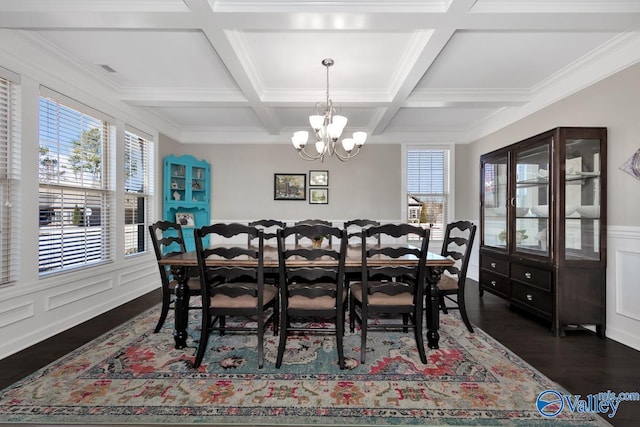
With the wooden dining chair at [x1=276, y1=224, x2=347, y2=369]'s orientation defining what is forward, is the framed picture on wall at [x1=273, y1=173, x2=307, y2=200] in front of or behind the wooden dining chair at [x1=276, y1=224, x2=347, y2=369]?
in front

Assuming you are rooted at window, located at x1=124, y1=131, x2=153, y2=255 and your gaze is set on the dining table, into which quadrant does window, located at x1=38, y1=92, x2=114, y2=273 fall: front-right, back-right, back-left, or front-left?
front-right

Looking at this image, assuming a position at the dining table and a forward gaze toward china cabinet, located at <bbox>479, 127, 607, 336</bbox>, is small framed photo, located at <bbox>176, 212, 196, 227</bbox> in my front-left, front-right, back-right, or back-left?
back-left

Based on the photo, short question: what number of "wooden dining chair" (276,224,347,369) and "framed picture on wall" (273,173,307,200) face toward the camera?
1

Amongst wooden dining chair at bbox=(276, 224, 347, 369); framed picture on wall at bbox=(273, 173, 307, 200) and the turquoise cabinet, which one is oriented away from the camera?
the wooden dining chair

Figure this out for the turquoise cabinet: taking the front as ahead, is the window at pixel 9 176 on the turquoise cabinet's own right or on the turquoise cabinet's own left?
on the turquoise cabinet's own right

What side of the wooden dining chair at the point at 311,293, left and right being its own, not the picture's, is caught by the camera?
back

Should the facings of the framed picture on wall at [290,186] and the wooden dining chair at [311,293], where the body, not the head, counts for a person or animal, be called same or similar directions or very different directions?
very different directions

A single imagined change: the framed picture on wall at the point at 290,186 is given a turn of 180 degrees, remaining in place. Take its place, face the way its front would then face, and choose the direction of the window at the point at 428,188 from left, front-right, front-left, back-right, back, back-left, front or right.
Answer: right

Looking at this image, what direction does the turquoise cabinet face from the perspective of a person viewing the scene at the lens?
facing the viewer and to the right of the viewer

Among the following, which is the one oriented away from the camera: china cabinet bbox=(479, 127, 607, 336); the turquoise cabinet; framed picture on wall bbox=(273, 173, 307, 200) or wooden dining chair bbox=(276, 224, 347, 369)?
the wooden dining chair

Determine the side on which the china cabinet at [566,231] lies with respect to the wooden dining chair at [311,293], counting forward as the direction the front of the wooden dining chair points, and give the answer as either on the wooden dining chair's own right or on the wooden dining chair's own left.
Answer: on the wooden dining chair's own right

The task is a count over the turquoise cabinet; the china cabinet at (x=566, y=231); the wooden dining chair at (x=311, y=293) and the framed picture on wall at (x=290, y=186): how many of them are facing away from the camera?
1

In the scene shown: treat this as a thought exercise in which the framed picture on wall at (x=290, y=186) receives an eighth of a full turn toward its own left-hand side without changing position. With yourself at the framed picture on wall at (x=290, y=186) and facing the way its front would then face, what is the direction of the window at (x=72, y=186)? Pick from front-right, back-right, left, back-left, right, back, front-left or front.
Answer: right

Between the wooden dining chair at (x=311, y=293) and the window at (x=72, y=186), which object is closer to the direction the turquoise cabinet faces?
the wooden dining chair

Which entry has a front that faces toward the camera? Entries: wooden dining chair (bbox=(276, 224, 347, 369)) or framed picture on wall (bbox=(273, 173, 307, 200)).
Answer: the framed picture on wall
